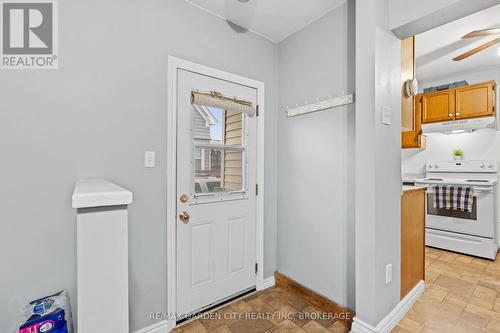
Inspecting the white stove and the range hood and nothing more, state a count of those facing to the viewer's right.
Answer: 0

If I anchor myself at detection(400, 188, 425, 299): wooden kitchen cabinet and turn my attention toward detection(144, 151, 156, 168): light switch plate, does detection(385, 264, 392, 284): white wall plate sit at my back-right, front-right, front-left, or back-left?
front-left

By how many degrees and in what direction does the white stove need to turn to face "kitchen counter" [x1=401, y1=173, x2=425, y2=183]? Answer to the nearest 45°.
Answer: approximately 90° to its right

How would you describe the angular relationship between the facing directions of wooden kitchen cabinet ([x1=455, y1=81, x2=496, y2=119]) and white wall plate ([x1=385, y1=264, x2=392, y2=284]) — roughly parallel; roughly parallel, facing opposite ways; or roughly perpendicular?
roughly perpendicular

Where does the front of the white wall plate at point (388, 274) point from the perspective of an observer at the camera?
facing the viewer and to the right of the viewer

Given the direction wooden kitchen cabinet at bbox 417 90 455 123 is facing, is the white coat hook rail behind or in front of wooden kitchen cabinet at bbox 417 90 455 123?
in front

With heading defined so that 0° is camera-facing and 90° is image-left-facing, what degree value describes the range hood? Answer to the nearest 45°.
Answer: approximately 45°

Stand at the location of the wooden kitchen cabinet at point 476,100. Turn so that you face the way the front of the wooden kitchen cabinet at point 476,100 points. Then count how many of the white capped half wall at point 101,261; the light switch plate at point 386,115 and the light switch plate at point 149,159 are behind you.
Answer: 0

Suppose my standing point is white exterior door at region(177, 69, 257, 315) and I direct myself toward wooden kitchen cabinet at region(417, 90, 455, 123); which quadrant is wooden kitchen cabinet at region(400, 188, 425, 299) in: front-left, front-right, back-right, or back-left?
front-right

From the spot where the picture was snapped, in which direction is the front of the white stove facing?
facing the viewer and to the left of the viewer

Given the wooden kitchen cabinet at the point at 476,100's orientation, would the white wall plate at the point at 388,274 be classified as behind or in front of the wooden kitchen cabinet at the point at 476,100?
in front

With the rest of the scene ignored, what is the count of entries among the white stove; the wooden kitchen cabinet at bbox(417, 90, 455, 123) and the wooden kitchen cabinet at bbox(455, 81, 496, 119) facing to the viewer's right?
0

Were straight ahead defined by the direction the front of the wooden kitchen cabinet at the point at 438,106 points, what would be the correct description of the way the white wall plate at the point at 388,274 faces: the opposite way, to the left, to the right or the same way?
to the left

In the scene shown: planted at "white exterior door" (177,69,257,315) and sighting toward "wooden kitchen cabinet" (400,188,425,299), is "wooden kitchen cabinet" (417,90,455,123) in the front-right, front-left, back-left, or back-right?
front-left

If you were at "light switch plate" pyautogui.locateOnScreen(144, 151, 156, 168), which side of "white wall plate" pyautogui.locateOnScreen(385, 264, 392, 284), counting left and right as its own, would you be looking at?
right
